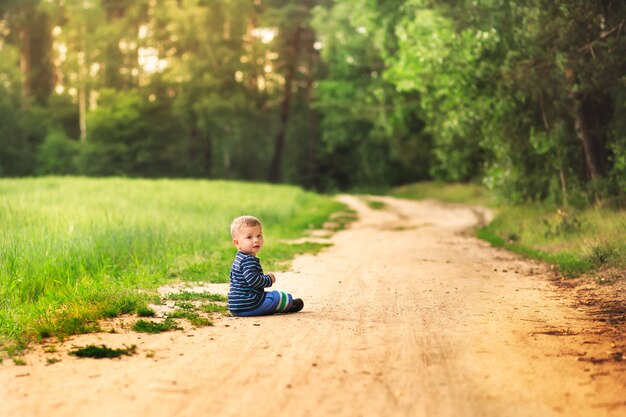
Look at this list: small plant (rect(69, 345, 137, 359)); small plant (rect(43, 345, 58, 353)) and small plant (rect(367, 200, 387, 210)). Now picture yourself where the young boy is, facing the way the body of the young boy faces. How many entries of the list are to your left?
1

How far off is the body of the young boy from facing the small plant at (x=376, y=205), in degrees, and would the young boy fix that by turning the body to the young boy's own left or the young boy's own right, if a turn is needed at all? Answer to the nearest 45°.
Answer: approximately 90° to the young boy's own left

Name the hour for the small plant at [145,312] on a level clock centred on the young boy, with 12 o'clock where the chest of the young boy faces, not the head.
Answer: The small plant is roughly at 6 o'clock from the young boy.

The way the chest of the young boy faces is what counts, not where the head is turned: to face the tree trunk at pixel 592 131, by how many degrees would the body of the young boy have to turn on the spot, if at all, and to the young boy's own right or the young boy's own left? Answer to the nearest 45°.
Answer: approximately 45° to the young boy's own left

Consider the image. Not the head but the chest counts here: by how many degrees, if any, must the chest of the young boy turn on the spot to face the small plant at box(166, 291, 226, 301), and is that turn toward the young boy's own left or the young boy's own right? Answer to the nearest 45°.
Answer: approximately 135° to the young boy's own left

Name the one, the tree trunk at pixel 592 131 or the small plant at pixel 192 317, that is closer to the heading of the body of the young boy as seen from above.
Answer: the tree trunk

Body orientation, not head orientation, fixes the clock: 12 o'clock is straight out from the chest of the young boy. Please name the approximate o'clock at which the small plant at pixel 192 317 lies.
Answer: The small plant is roughly at 5 o'clock from the young boy.

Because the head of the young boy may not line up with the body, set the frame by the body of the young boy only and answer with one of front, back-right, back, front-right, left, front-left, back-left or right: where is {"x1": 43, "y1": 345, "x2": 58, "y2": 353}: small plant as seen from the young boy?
back-right

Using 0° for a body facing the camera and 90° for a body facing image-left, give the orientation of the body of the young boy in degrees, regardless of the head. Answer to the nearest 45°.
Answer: approximately 270°

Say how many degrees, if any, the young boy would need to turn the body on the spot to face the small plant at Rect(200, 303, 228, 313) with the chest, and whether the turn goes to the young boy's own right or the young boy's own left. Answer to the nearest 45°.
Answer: approximately 135° to the young boy's own left
